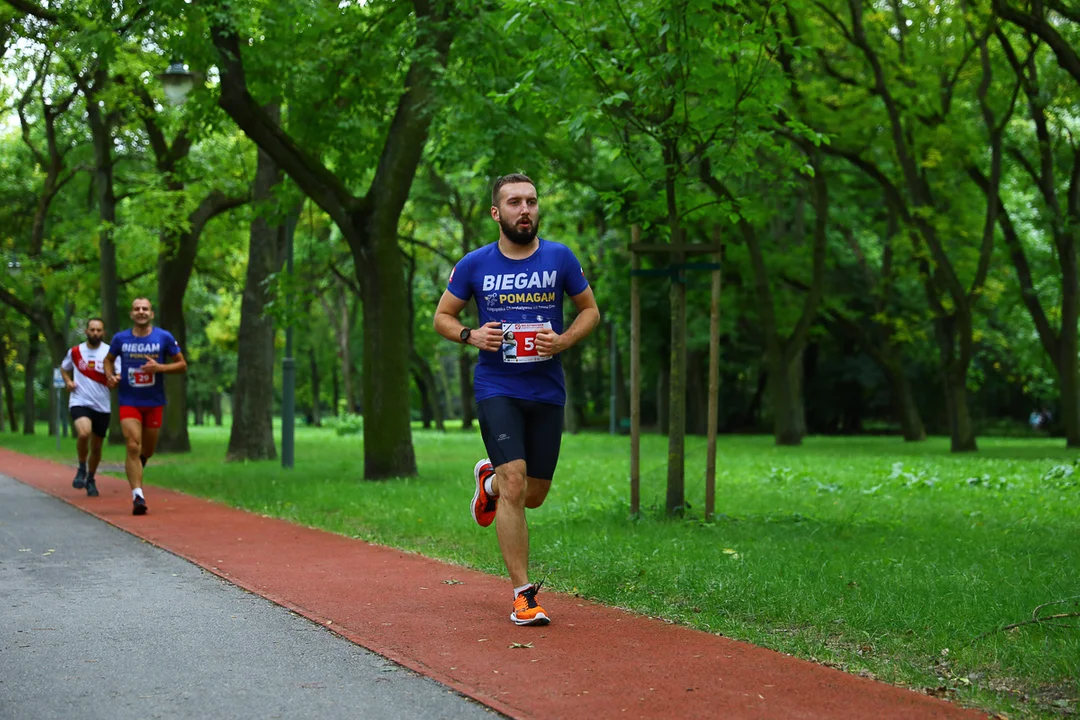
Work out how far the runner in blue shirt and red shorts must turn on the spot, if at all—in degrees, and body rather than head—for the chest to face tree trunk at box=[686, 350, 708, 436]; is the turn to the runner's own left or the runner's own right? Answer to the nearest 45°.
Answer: approximately 135° to the runner's own left

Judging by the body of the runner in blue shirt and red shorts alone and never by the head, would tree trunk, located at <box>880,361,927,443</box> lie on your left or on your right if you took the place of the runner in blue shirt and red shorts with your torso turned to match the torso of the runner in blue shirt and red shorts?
on your left

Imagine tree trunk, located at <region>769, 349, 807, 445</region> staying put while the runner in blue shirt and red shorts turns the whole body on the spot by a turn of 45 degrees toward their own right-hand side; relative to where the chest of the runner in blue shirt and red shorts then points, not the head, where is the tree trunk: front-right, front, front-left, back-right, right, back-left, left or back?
back

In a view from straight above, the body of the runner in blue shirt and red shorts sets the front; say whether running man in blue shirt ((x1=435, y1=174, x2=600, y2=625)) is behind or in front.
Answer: in front

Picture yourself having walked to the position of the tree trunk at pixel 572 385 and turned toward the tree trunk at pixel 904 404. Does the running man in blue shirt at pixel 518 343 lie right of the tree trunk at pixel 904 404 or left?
right

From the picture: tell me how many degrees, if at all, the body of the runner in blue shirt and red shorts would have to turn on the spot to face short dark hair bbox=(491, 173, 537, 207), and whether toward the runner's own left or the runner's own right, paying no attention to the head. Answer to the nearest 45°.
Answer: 0° — they already face it

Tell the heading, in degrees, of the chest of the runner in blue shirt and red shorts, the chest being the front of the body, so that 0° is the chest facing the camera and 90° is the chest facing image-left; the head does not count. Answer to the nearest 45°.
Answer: approximately 0°

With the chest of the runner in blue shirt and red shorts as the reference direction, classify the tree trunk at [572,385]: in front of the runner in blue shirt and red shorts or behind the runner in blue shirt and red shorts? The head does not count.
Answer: behind

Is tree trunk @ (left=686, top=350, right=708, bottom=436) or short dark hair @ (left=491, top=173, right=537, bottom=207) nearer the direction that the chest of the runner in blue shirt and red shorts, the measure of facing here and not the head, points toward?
the short dark hair

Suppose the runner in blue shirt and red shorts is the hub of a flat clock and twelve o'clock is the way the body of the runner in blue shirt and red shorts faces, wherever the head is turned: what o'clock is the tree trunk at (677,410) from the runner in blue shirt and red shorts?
The tree trunk is roughly at 10 o'clock from the runner in blue shirt and red shorts.
